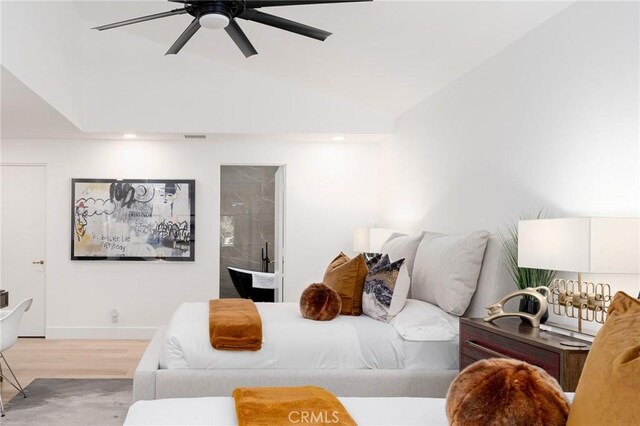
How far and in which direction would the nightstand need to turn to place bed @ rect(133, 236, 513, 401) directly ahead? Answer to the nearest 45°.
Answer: approximately 45° to its right

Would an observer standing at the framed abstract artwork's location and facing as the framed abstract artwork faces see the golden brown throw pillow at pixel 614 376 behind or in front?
in front

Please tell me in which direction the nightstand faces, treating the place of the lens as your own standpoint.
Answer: facing the viewer and to the left of the viewer

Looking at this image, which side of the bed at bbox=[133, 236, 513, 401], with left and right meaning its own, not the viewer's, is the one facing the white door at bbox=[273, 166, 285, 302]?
right

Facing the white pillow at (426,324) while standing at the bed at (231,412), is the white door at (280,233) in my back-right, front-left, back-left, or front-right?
front-left

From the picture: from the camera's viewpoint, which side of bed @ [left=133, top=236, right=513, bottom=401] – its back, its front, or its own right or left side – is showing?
left

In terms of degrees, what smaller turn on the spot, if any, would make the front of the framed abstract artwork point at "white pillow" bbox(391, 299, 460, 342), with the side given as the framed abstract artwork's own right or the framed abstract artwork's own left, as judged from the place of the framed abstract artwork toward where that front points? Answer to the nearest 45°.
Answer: approximately 45° to the framed abstract artwork's own left

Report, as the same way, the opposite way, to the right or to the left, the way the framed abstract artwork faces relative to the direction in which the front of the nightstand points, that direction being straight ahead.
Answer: to the left

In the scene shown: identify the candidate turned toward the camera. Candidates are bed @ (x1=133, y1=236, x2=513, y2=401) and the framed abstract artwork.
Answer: the framed abstract artwork

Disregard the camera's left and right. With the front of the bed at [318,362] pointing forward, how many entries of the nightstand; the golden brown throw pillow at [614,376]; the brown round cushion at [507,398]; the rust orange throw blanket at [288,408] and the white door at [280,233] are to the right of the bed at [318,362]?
1

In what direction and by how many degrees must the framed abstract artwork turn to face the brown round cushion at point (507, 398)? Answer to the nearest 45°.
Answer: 0° — it already faces it

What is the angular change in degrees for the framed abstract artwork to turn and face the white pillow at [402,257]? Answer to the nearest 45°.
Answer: approximately 45° to its left

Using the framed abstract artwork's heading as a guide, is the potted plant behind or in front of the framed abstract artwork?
in front

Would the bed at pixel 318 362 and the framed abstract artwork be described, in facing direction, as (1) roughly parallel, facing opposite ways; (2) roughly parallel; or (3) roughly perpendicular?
roughly perpendicular

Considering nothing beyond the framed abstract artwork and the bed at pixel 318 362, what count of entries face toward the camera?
1

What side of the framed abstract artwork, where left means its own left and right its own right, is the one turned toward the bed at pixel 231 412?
front

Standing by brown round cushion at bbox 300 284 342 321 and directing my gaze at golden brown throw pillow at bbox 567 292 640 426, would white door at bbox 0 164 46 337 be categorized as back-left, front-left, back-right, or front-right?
back-right

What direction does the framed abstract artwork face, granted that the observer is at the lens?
facing the viewer
